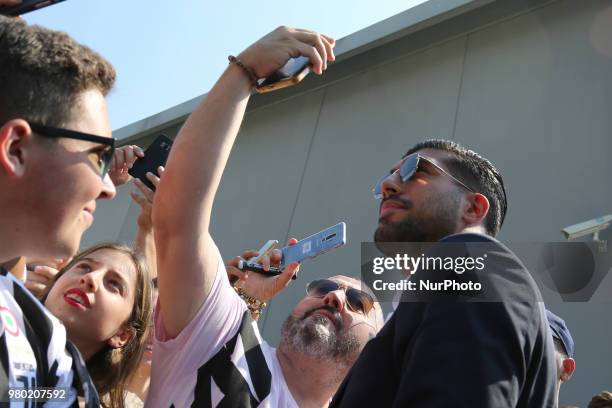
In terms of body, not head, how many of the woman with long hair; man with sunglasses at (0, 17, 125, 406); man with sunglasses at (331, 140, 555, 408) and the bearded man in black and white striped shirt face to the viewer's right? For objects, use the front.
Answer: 1

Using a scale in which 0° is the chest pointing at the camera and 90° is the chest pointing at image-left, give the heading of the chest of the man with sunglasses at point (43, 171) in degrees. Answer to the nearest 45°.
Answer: approximately 270°

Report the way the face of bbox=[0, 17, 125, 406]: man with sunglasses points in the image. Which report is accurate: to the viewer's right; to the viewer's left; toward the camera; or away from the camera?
to the viewer's right

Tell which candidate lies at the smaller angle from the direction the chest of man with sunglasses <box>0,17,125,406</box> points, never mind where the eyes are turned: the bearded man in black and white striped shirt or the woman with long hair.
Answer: the bearded man in black and white striped shirt

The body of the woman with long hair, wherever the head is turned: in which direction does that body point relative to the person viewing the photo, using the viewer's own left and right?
facing the viewer and to the left of the viewer

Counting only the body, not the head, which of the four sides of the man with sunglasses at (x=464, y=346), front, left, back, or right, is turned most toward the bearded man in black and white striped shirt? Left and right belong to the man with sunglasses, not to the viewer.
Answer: front

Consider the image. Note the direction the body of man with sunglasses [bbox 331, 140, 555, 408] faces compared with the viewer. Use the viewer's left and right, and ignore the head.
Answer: facing to the left of the viewer

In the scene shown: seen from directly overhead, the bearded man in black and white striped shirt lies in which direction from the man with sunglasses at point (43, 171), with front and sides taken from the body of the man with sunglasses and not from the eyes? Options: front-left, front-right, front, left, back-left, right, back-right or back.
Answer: front-left

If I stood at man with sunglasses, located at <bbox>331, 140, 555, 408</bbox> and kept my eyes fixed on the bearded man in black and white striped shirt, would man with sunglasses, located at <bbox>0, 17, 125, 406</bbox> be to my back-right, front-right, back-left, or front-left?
front-left

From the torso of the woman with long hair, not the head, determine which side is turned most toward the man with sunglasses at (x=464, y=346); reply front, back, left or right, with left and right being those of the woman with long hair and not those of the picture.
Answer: left

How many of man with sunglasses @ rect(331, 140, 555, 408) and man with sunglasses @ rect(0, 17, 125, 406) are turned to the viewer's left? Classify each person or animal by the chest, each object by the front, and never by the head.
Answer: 1

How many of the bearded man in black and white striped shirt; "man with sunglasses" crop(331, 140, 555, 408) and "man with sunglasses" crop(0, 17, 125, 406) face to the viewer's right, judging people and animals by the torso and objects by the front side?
1

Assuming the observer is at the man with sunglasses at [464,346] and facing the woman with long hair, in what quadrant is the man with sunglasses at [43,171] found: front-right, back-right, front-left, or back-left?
front-left

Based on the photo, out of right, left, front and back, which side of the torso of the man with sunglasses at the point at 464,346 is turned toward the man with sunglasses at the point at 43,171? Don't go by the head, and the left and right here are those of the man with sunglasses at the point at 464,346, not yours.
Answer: front

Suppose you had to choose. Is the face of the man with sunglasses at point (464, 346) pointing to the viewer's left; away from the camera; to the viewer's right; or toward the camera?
to the viewer's left

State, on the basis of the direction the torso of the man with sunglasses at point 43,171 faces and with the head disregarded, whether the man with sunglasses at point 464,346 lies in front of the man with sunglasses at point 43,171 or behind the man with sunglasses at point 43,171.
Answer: in front
